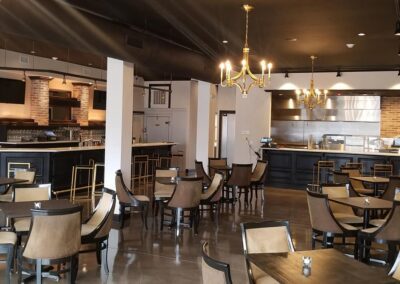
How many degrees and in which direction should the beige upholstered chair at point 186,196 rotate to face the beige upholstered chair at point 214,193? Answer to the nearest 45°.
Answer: approximately 90° to its right

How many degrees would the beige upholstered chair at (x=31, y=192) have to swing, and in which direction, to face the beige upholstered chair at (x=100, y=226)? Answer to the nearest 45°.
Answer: approximately 45° to its left

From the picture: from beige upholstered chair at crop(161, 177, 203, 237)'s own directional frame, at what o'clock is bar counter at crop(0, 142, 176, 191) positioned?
The bar counter is roughly at 12 o'clock from the beige upholstered chair.

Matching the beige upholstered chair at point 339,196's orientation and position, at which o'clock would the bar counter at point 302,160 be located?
The bar counter is roughly at 7 o'clock from the beige upholstered chair.

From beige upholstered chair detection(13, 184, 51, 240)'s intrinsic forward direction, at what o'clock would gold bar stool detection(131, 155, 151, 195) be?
The gold bar stool is roughly at 7 o'clock from the beige upholstered chair.

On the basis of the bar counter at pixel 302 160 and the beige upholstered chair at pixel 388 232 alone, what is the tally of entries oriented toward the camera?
1

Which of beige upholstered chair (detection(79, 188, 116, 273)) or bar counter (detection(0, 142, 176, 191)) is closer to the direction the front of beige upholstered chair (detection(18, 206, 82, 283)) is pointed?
the bar counter

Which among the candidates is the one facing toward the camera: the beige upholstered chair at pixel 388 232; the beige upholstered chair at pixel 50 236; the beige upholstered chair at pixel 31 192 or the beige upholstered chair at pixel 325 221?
the beige upholstered chair at pixel 31 192

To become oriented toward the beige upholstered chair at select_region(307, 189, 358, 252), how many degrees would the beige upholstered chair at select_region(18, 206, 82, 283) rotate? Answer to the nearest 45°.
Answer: approximately 135° to its right
